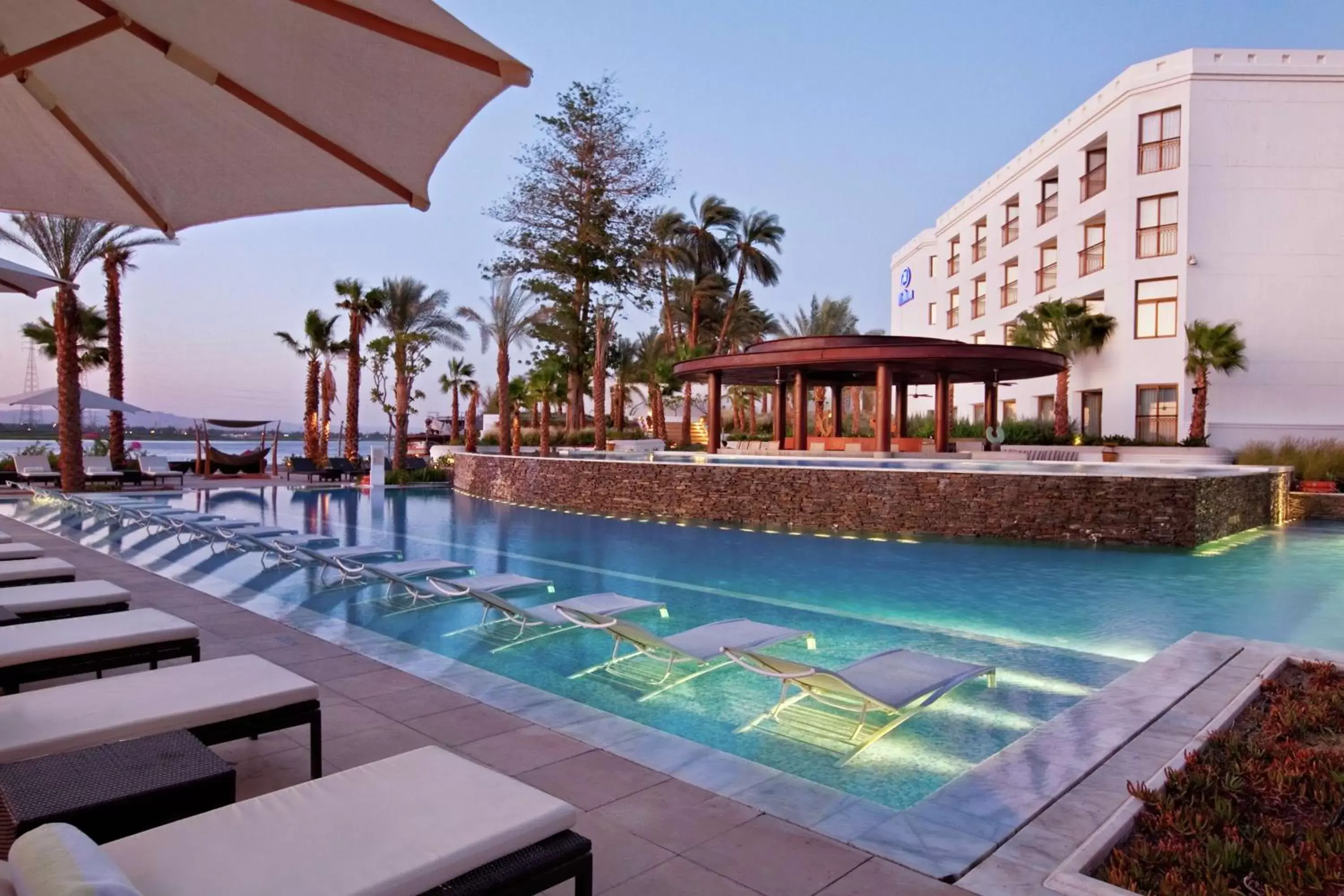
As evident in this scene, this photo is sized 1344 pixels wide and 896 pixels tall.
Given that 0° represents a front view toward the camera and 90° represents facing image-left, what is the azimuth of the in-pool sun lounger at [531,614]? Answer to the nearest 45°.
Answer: approximately 225°

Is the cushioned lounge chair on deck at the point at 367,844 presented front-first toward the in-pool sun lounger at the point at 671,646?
yes

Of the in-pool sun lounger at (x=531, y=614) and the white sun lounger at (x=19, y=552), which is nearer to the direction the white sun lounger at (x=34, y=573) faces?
the in-pool sun lounger

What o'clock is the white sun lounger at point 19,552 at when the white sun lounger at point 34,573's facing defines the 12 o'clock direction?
the white sun lounger at point 19,552 is roughly at 9 o'clock from the white sun lounger at point 34,573.

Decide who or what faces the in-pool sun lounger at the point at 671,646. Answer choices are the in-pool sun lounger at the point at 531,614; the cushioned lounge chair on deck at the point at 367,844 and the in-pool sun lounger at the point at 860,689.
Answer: the cushioned lounge chair on deck at the point at 367,844

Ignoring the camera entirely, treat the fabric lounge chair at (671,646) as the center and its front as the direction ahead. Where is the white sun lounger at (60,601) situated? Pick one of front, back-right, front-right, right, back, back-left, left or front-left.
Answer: back-left

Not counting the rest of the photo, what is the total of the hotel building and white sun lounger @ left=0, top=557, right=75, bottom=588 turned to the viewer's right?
1

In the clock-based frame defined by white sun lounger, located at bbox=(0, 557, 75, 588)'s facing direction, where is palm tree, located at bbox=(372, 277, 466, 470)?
The palm tree is roughly at 10 o'clock from the white sun lounger.

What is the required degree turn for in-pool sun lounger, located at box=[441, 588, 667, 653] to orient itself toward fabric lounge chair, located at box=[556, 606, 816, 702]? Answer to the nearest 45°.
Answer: approximately 90° to its right

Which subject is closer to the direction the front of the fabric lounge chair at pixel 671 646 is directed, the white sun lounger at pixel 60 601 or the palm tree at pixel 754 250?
the palm tree

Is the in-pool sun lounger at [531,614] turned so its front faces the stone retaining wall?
yes

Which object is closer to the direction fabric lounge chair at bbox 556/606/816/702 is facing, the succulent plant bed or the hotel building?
the hotel building

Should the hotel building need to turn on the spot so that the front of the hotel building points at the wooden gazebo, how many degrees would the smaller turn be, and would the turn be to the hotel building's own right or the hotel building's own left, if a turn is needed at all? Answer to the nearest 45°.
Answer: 0° — it already faces it

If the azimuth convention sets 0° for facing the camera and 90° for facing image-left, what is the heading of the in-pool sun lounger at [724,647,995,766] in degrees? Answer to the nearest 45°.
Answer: approximately 225°

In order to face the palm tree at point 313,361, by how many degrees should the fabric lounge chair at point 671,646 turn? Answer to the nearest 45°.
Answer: approximately 90° to its left
